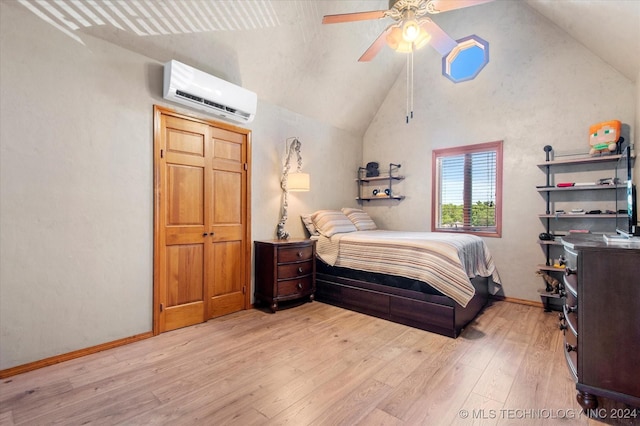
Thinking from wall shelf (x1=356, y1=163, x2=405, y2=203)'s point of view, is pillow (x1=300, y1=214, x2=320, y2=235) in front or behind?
in front

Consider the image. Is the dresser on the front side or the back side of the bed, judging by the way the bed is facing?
on the front side

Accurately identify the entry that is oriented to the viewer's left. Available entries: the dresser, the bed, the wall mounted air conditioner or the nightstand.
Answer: the dresser

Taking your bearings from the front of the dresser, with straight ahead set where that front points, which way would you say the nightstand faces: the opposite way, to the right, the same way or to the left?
the opposite way

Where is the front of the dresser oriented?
to the viewer's left

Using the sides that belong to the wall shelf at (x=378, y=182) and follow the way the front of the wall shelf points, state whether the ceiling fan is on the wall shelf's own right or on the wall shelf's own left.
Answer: on the wall shelf's own left

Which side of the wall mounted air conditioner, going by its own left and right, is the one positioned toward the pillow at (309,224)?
left

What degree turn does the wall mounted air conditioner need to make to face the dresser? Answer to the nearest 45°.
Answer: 0° — it already faces it

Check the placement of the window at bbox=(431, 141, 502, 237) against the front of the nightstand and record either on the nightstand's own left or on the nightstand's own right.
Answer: on the nightstand's own left

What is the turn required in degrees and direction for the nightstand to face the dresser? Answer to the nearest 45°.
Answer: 0° — it already faces it
